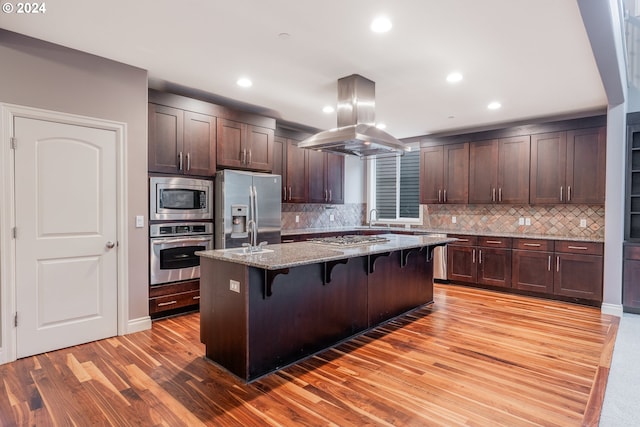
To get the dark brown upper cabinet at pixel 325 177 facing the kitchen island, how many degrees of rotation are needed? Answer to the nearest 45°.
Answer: approximately 45° to its right

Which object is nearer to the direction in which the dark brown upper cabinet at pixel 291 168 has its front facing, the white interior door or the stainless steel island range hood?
the stainless steel island range hood

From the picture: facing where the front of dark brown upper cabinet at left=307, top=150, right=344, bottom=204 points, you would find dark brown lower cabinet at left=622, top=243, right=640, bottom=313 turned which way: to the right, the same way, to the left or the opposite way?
to the right

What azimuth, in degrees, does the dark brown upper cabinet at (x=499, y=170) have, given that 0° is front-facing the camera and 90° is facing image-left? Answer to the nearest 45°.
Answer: approximately 0°

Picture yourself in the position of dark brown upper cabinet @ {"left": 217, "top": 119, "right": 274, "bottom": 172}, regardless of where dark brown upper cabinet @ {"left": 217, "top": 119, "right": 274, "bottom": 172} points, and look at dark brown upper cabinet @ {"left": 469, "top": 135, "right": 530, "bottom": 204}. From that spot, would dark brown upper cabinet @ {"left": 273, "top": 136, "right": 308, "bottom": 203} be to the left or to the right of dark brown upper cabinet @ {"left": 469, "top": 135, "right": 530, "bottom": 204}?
left

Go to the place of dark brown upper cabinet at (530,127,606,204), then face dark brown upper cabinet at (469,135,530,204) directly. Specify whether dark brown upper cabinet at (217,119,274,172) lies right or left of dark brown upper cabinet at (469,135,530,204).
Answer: left

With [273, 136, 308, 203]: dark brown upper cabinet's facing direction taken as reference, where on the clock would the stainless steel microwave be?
The stainless steel microwave is roughly at 3 o'clock from the dark brown upper cabinet.
